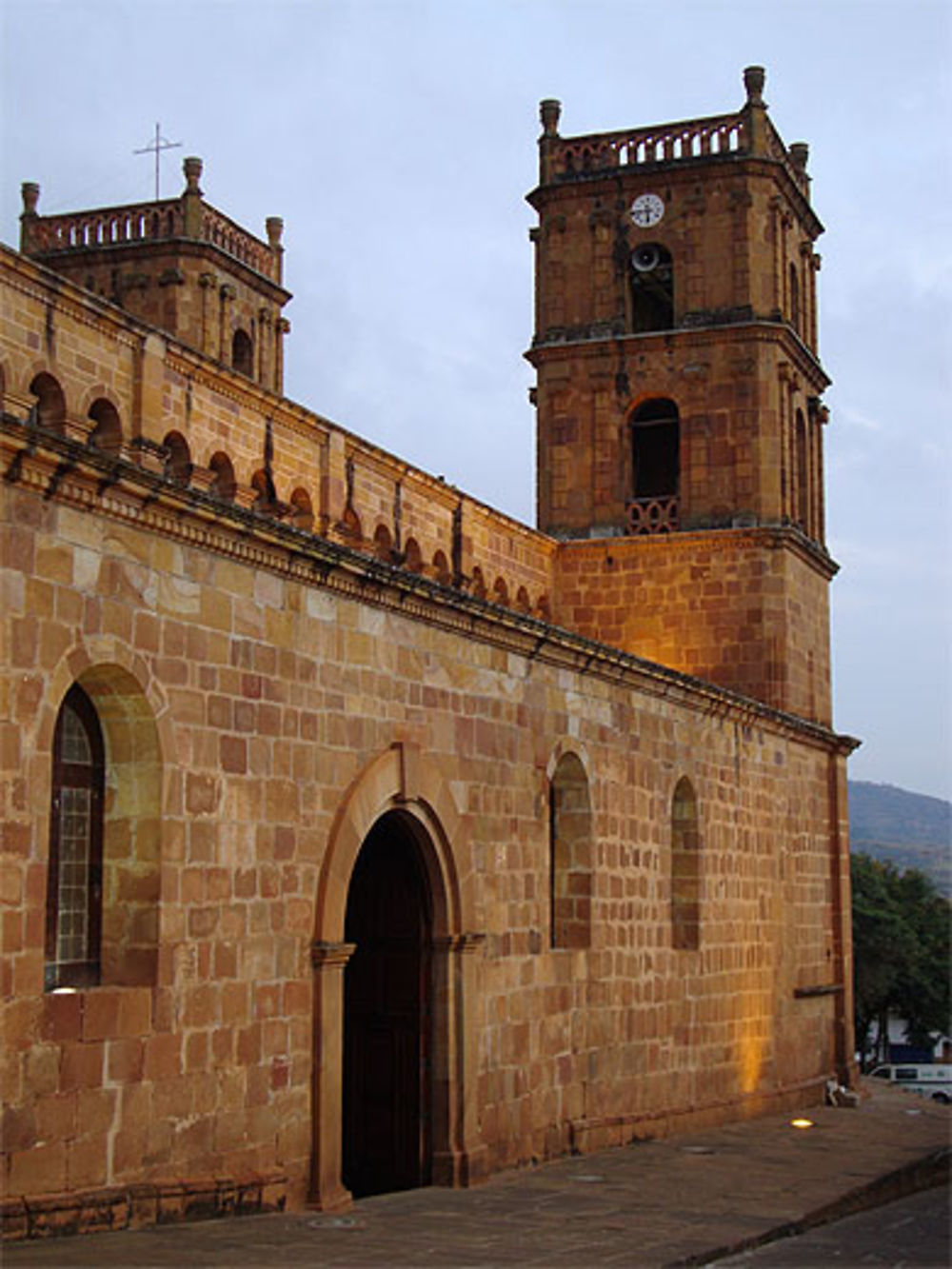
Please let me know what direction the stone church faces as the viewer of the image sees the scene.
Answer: facing away from the viewer and to the right of the viewer

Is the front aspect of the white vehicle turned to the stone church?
no

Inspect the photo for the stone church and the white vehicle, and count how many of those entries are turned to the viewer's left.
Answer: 1

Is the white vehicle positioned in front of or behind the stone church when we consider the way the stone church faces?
in front

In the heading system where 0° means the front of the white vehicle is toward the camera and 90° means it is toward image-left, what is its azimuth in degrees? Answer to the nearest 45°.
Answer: approximately 90°
